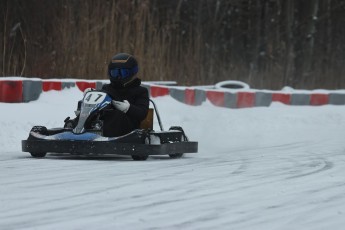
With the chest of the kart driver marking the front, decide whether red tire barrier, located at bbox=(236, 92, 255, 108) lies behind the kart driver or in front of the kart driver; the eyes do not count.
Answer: behind

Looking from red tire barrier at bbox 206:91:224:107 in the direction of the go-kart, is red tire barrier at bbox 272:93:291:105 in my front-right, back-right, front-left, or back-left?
back-left

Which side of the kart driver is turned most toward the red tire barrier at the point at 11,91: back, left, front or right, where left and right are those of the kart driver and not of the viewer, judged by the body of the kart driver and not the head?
right

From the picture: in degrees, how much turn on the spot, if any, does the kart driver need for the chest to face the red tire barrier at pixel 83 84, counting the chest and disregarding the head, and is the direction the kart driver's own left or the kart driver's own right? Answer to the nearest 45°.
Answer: approximately 135° to the kart driver's own right

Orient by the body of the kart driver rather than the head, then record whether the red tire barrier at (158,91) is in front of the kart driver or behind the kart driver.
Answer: behind

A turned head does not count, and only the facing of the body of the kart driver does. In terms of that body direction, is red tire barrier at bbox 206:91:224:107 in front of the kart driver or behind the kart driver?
behind

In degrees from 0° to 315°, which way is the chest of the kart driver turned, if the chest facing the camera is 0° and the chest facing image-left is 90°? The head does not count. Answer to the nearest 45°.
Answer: approximately 45°
